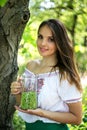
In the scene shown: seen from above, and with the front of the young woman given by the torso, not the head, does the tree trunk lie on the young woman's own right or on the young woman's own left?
on the young woman's own right

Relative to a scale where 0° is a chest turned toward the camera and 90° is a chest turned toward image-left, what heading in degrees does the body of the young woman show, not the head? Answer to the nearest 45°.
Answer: approximately 45°
